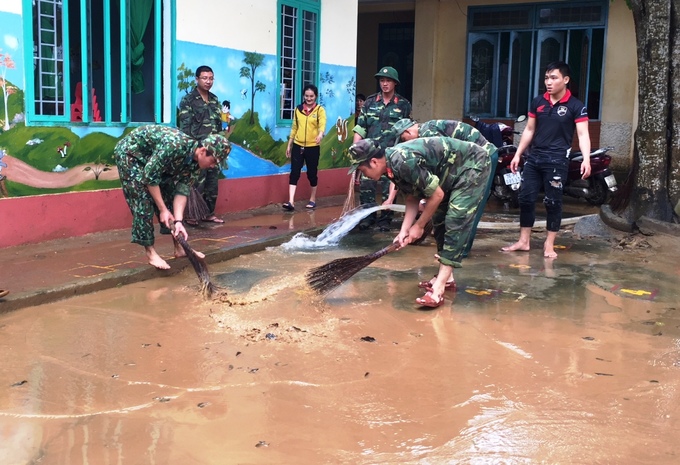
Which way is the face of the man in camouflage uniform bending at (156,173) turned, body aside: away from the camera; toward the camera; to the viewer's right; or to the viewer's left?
to the viewer's right

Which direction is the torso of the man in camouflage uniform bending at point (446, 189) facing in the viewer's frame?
to the viewer's left

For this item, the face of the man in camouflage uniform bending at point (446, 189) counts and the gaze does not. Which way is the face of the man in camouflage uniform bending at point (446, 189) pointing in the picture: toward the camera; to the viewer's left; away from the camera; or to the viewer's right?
to the viewer's left

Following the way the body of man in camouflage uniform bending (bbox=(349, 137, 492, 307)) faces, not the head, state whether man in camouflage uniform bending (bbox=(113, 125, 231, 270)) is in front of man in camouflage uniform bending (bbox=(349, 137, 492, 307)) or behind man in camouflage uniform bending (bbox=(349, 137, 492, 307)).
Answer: in front

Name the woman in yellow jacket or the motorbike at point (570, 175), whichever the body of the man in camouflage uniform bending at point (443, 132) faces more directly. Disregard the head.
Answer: the woman in yellow jacket

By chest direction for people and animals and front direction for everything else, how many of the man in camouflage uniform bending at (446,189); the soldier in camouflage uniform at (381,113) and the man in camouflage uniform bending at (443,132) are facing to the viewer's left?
2

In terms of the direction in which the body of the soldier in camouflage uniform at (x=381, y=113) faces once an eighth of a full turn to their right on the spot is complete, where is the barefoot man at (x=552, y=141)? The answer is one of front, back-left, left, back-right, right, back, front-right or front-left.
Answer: left

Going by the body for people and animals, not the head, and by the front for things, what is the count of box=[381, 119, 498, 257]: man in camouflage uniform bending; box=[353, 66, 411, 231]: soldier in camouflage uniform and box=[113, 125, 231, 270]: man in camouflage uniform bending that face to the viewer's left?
1

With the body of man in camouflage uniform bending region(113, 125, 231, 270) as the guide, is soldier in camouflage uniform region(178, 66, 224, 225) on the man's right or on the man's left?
on the man's left

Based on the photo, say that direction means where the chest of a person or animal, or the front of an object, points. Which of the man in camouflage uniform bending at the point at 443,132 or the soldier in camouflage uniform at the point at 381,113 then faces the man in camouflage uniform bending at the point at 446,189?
the soldier in camouflage uniform

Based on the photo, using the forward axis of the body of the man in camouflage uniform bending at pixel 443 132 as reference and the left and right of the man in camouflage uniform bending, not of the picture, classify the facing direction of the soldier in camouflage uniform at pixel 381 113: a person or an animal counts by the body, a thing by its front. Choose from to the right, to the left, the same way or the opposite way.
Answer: to the left

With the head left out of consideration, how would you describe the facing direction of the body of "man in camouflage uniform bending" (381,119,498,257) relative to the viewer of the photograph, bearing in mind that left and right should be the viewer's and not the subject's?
facing to the left of the viewer
